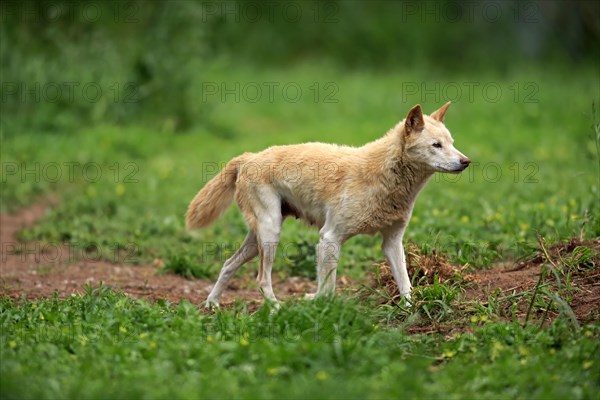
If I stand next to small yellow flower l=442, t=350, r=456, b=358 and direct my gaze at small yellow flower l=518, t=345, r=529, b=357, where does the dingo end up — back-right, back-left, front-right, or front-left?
back-left

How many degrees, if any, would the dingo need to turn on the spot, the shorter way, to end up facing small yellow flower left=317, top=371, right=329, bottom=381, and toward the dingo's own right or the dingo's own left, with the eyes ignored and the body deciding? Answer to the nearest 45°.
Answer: approximately 90° to the dingo's own right

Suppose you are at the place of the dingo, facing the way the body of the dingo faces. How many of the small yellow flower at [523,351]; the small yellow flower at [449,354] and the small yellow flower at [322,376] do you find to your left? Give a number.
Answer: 0

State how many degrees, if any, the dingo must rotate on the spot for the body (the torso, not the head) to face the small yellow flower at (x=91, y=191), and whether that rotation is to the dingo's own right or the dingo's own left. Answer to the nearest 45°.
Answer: approximately 135° to the dingo's own left

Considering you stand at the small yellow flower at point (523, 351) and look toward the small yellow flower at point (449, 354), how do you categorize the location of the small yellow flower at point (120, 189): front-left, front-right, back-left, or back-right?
front-right

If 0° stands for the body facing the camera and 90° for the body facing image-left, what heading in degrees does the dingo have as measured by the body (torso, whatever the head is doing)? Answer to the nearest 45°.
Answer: approximately 270°

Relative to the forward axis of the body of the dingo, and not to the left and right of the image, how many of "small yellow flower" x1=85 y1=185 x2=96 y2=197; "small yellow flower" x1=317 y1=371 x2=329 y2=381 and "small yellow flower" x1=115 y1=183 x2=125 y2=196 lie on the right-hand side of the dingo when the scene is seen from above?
1

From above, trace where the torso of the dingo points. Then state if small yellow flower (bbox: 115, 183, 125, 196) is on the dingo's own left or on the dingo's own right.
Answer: on the dingo's own left

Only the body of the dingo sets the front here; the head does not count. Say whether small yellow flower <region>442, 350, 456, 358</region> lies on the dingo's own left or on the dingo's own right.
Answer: on the dingo's own right

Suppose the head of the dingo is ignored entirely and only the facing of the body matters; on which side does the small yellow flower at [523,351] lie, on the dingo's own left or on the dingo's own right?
on the dingo's own right
